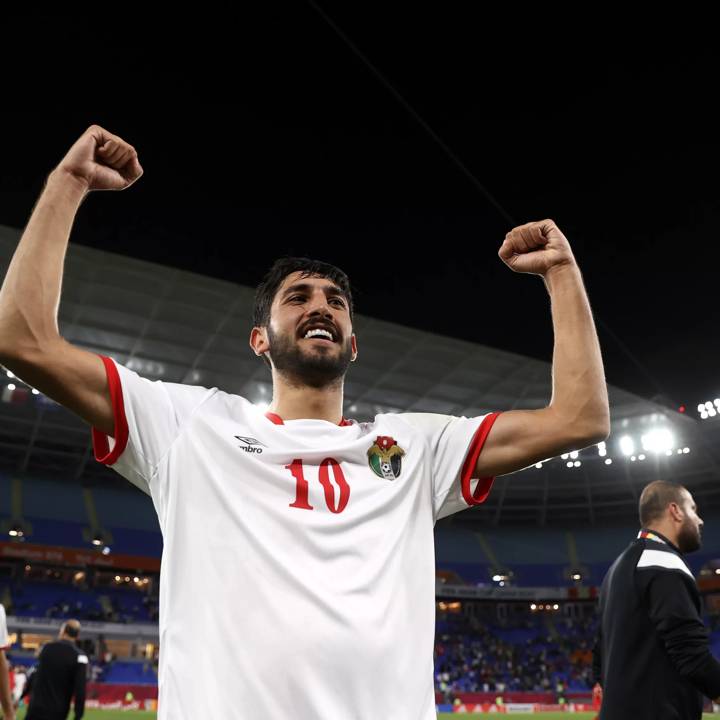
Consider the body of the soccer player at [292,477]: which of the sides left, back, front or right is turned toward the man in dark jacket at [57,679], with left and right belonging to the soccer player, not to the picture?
back

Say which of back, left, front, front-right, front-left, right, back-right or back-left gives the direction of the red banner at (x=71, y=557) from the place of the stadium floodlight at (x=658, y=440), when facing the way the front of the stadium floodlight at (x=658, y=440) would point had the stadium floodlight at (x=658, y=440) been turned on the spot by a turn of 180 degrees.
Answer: left

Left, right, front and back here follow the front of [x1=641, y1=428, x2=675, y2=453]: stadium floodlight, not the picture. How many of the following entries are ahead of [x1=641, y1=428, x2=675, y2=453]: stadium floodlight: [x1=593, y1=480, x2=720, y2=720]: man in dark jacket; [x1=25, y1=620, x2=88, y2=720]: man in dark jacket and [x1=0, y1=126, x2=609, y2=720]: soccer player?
3

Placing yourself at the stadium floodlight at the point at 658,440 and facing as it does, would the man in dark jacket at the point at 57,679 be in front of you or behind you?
in front

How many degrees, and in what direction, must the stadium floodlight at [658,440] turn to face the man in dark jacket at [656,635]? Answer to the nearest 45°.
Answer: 0° — it already faces them

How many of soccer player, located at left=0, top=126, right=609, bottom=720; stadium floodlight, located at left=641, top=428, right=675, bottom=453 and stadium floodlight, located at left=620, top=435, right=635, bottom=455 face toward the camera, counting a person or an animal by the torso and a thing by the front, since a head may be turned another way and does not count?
3

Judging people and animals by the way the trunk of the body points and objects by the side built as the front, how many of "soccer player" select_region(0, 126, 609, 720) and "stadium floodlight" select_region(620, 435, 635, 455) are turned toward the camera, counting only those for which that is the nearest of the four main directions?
2

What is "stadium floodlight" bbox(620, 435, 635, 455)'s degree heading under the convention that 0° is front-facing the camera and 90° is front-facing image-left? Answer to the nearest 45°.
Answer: approximately 0°

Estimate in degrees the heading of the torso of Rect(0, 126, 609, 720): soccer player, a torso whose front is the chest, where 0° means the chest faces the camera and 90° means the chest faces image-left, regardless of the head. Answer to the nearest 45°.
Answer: approximately 0°

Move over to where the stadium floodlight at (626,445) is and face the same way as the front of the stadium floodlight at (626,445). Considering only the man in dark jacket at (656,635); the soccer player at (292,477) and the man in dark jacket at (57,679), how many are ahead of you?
3

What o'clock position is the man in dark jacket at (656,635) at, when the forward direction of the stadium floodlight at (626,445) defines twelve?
The man in dark jacket is roughly at 12 o'clock from the stadium floodlight.

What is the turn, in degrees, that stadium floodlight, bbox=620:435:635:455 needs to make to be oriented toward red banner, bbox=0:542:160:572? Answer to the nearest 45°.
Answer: approximately 90° to its right
